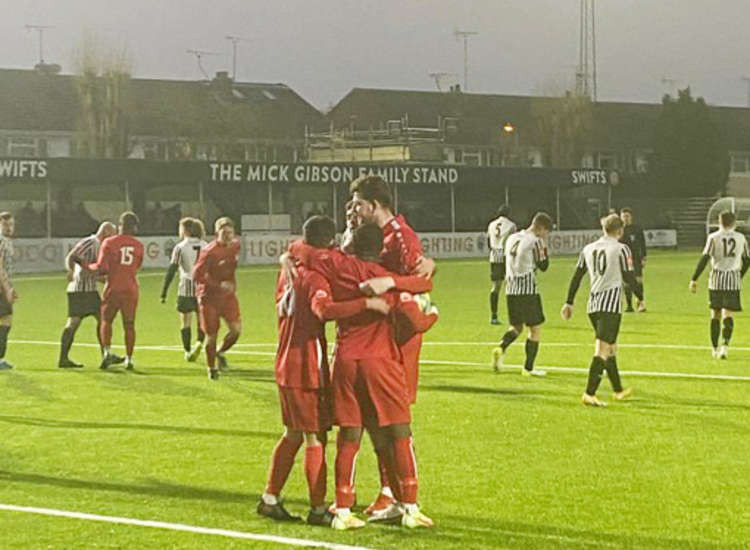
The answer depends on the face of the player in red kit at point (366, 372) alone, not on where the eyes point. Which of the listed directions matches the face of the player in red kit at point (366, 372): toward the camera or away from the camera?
away from the camera

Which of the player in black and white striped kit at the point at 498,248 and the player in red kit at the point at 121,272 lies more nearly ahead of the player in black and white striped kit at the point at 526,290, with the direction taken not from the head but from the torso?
the player in black and white striped kit

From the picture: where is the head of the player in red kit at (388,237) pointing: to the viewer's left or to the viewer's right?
to the viewer's left

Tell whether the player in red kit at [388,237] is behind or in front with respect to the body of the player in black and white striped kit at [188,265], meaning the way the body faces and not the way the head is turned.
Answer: behind

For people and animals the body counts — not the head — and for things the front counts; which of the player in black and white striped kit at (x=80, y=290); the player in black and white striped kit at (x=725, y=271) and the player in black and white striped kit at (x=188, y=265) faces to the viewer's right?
the player in black and white striped kit at (x=80, y=290)

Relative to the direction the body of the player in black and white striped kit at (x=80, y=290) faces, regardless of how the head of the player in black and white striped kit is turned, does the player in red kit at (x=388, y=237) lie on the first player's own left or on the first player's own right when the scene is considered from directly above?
on the first player's own right

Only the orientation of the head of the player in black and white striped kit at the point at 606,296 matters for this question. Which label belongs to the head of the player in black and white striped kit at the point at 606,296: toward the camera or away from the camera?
away from the camera
